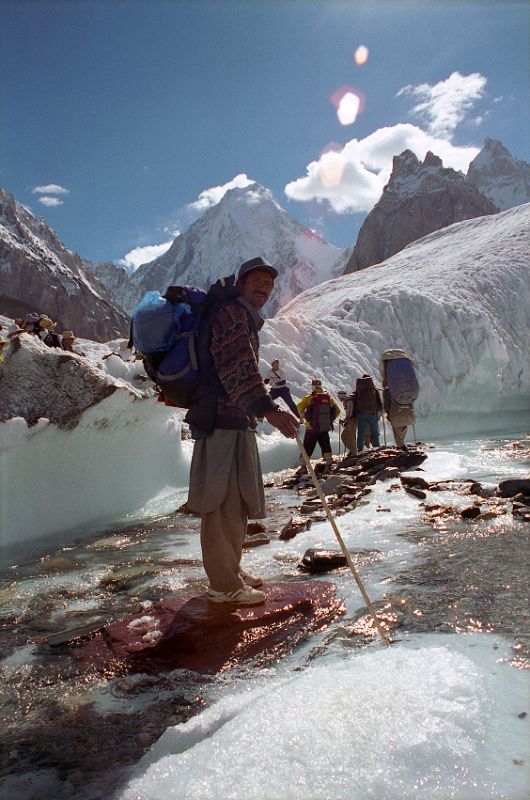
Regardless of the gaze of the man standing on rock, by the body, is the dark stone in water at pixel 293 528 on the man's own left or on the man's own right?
on the man's own left

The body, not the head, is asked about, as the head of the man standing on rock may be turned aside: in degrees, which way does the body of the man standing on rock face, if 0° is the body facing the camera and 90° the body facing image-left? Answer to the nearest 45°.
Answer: approximately 270°

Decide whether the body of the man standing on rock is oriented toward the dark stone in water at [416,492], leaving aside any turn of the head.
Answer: no

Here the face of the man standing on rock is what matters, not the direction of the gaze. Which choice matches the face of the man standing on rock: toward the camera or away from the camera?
toward the camera

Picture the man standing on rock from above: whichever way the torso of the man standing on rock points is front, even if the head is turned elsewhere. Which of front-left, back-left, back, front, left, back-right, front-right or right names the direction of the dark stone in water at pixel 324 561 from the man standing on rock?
front-left
